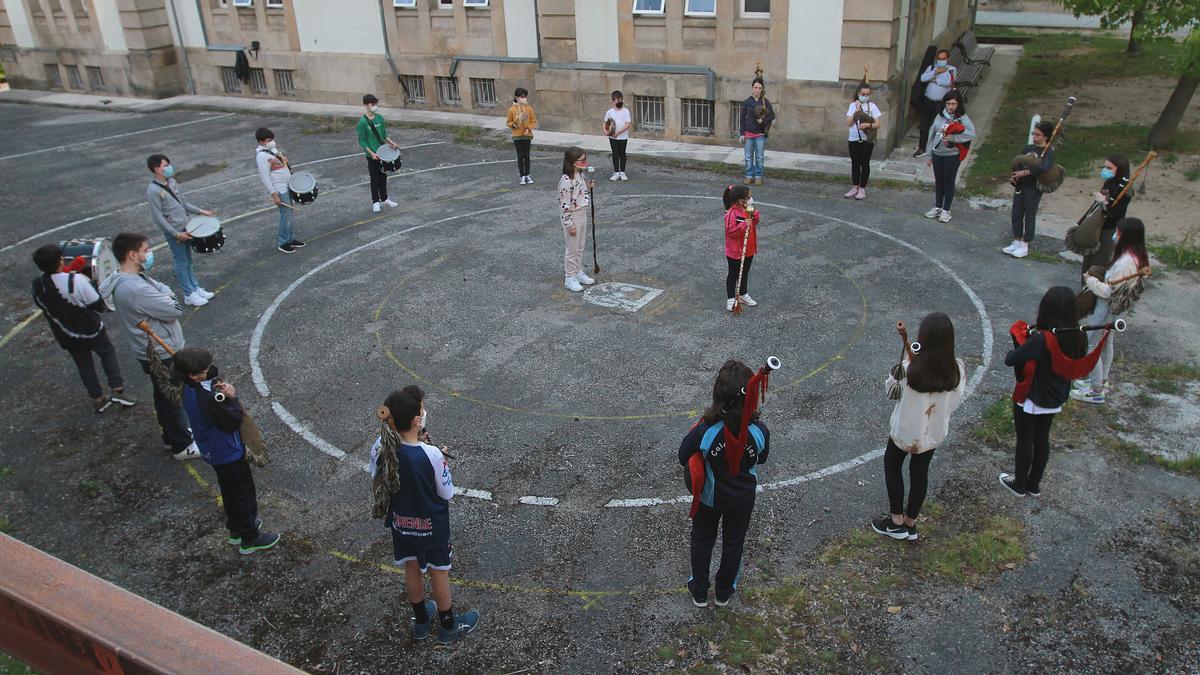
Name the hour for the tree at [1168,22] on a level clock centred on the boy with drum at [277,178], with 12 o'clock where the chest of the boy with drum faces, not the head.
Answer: The tree is roughly at 11 o'clock from the boy with drum.

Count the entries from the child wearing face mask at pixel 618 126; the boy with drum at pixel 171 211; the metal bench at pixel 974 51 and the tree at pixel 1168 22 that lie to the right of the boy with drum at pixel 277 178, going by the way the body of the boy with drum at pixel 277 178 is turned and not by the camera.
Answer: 1

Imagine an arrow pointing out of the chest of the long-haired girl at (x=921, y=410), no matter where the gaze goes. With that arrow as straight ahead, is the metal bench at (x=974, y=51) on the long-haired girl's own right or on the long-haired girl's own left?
on the long-haired girl's own right

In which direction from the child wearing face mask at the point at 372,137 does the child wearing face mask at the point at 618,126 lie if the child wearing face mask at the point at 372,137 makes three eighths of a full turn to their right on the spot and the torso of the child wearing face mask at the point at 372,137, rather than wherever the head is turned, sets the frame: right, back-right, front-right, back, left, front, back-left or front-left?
back

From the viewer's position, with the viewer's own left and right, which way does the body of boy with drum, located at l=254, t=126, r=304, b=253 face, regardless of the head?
facing the viewer and to the right of the viewer

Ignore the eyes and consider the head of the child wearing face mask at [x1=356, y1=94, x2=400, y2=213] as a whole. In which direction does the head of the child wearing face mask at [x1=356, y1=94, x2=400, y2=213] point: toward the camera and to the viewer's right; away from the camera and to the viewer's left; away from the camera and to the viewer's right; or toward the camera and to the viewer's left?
toward the camera and to the viewer's right

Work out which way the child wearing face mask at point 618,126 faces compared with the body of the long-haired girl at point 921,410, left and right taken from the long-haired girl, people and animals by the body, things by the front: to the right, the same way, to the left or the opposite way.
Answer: the opposite way

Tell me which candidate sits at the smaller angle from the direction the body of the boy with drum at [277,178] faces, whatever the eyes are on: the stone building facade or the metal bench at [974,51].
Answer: the metal bench

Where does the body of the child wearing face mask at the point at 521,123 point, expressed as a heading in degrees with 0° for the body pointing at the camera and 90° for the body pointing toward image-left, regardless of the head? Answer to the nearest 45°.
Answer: approximately 0°

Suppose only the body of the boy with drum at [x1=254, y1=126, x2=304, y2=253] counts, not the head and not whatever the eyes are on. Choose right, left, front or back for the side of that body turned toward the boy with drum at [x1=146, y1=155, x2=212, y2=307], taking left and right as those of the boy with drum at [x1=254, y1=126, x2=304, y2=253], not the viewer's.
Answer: right

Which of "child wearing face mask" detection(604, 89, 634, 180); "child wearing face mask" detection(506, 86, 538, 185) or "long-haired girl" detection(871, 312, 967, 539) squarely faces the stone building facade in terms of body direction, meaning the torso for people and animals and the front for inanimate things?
the long-haired girl

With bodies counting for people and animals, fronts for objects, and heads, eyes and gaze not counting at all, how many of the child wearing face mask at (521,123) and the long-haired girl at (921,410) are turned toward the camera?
1

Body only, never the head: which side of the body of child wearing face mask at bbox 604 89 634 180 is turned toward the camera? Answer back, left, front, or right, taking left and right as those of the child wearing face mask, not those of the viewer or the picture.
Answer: front

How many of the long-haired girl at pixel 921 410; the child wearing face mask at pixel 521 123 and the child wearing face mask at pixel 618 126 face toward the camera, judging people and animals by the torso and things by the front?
2
